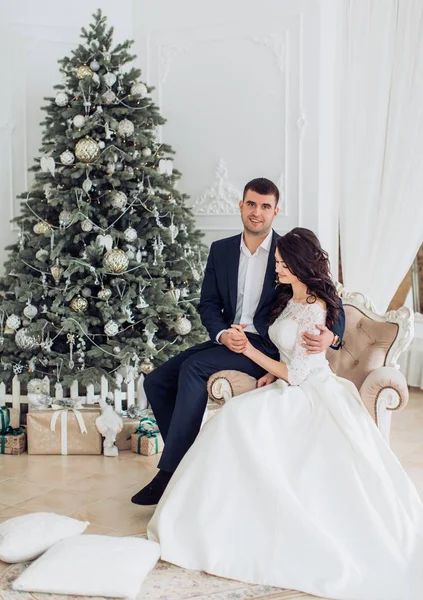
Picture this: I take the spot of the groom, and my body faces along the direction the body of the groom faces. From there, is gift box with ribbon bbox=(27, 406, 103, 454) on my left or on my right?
on my right

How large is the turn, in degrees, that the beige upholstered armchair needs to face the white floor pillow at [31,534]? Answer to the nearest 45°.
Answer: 0° — it already faces it

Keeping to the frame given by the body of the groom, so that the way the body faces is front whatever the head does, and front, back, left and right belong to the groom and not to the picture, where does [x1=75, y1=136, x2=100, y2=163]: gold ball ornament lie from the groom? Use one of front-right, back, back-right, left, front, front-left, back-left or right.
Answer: back-right

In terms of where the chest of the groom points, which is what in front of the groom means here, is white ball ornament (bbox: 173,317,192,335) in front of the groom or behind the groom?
behind

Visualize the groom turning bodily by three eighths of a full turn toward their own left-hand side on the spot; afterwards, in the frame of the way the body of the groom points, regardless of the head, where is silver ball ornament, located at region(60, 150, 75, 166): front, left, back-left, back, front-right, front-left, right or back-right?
left

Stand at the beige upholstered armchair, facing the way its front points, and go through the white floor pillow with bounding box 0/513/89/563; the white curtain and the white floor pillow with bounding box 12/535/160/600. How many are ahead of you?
2

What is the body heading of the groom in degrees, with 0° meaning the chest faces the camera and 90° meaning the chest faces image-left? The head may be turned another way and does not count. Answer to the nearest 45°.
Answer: approximately 0°

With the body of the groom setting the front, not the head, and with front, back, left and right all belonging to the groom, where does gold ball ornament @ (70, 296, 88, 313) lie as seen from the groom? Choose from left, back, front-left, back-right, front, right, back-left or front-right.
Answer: back-right

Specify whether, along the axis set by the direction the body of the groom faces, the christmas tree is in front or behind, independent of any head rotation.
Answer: behind

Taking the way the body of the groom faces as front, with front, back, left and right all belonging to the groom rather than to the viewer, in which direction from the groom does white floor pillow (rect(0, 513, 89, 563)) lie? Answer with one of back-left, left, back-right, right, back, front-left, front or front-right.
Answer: front-right

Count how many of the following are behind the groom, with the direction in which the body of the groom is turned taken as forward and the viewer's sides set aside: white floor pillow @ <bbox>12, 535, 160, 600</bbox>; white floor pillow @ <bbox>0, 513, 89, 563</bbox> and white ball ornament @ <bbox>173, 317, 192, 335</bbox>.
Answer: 1

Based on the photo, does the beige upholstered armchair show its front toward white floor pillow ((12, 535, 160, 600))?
yes

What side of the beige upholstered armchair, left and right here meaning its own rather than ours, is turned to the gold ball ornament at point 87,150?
right

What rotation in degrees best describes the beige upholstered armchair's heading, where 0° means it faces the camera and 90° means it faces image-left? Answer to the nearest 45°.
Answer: approximately 45°
